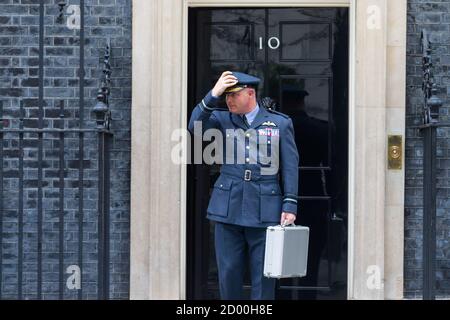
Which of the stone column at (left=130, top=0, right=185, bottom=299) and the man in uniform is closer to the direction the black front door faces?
the man in uniform

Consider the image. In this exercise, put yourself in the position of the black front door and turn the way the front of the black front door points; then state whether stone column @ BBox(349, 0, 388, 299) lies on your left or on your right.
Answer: on your left

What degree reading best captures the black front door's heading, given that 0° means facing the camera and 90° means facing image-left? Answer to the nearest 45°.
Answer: approximately 0°

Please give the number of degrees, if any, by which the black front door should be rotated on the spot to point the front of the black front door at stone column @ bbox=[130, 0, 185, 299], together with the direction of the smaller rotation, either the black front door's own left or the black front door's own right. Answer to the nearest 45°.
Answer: approximately 90° to the black front door's own right

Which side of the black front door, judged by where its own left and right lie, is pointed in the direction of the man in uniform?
front

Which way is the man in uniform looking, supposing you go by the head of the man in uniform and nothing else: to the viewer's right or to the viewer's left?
to the viewer's left
